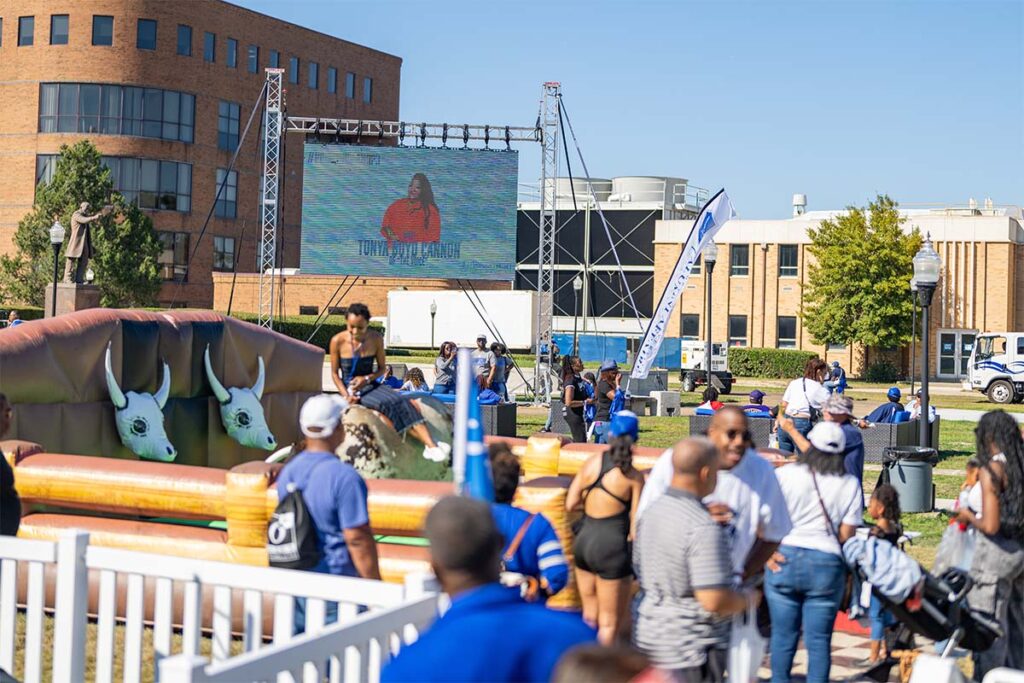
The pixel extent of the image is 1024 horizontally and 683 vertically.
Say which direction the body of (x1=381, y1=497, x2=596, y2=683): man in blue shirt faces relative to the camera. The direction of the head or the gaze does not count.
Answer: away from the camera

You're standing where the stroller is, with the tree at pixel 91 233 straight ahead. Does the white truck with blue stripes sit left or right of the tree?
right

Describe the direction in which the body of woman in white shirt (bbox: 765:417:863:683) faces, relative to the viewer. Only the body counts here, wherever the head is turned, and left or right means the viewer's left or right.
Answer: facing away from the viewer

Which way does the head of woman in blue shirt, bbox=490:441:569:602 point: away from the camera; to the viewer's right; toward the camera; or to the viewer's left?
away from the camera

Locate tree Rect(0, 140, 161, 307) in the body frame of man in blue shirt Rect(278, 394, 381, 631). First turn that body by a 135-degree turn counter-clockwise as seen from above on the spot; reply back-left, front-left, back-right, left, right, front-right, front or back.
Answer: right

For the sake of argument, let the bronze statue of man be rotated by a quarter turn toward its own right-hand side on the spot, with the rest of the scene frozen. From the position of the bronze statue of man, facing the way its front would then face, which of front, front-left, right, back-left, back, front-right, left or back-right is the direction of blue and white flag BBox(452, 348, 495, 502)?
front-left

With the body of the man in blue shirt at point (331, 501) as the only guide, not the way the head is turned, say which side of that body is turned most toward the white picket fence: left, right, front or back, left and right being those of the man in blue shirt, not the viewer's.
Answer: back

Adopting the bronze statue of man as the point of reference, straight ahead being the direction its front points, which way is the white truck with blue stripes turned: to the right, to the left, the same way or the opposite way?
the opposite way

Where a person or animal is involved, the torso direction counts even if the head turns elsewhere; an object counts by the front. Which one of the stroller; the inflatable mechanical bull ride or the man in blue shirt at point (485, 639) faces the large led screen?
the man in blue shirt

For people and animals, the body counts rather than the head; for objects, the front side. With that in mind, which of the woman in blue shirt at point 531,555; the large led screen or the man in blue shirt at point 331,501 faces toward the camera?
the large led screen

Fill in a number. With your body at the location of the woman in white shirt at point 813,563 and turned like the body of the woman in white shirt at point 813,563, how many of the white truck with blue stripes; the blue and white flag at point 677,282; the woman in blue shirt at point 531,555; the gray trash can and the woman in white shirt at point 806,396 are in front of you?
4

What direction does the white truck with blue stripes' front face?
to the viewer's left

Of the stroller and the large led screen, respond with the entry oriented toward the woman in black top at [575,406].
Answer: the large led screen

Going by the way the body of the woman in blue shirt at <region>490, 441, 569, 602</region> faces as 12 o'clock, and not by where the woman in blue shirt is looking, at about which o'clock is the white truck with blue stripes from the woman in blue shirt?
The white truck with blue stripes is roughly at 1 o'clock from the woman in blue shirt.
